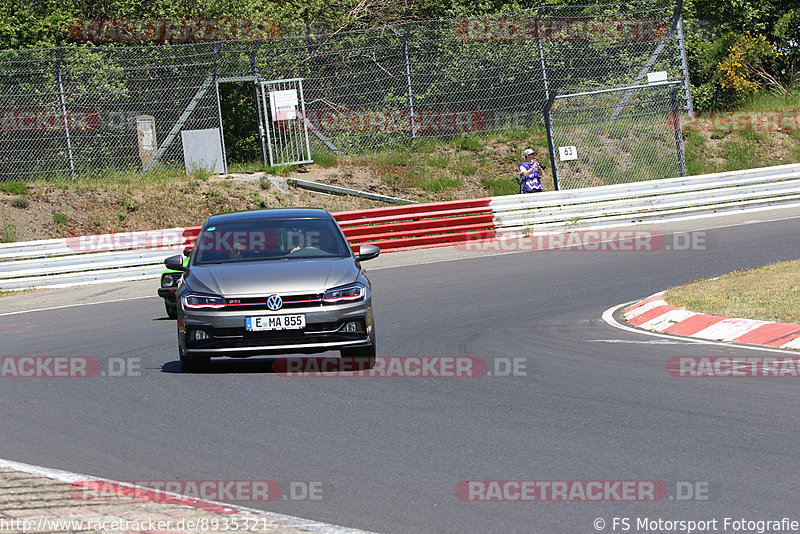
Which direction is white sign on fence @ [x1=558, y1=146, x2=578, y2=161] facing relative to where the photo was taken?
toward the camera

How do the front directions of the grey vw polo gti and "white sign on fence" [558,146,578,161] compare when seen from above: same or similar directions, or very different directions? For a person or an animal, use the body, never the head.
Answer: same or similar directions

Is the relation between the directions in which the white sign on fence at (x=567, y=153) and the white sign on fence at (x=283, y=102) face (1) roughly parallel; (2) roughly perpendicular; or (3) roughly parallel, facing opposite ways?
roughly parallel

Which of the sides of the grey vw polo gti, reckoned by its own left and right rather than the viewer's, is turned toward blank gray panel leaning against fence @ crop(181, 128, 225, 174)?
back

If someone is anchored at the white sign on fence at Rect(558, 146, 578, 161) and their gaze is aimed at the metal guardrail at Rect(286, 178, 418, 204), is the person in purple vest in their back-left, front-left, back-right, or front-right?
front-left

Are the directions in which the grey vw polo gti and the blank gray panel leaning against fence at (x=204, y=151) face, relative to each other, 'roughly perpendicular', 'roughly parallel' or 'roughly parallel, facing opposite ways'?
roughly parallel

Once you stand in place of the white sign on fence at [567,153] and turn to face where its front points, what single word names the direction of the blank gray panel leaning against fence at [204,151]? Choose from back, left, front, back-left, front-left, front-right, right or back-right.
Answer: right

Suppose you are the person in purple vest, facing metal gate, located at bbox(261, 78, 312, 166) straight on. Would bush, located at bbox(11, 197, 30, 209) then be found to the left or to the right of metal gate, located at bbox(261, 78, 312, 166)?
left

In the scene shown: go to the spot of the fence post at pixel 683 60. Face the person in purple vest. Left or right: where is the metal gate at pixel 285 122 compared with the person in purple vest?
right

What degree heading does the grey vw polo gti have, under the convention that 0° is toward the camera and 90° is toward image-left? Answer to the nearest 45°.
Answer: approximately 0°

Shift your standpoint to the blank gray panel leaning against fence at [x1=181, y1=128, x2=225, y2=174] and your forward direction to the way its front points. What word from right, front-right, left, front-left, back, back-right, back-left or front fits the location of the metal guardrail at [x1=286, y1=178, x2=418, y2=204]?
left

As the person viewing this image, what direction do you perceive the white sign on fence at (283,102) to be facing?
facing the viewer

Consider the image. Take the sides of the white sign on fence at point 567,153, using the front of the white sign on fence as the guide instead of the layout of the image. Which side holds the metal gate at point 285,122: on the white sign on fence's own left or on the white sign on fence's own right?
on the white sign on fence's own right
